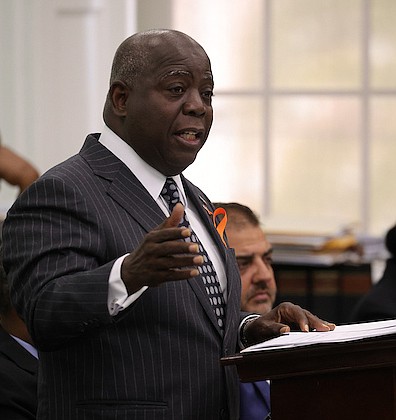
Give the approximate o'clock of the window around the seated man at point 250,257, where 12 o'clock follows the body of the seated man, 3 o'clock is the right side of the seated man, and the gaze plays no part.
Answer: The window is roughly at 8 o'clock from the seated man.

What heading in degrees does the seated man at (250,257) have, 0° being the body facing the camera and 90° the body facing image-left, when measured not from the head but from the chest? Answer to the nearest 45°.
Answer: approximately 315°

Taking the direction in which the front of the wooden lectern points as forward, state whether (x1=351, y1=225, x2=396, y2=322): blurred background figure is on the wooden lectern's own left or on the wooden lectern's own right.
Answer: on the wooden lectern's own left

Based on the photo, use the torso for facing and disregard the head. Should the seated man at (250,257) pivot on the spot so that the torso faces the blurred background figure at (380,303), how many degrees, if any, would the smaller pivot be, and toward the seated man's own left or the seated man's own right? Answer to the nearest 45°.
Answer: approximately 90° to the seated man's own left

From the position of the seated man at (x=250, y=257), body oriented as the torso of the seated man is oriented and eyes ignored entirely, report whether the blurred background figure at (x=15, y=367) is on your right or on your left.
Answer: on your right
